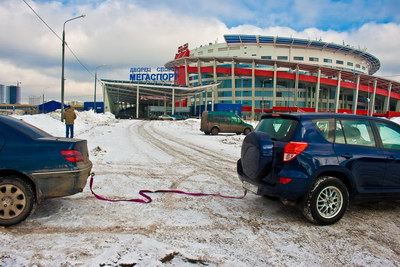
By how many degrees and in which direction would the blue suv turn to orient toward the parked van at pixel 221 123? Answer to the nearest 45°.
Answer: approximately 90° to its left

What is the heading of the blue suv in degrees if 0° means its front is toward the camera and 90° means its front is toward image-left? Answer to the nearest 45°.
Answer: approximately 225°

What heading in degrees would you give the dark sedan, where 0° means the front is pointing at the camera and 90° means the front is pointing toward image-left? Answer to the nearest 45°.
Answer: approximately 90°

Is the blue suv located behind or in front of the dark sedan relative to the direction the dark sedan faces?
behind

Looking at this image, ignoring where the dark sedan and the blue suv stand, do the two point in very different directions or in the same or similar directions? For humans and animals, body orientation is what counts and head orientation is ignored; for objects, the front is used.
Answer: very different directions

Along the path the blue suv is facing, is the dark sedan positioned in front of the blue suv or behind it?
behind

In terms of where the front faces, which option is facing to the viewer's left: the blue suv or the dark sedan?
the dark sedan
